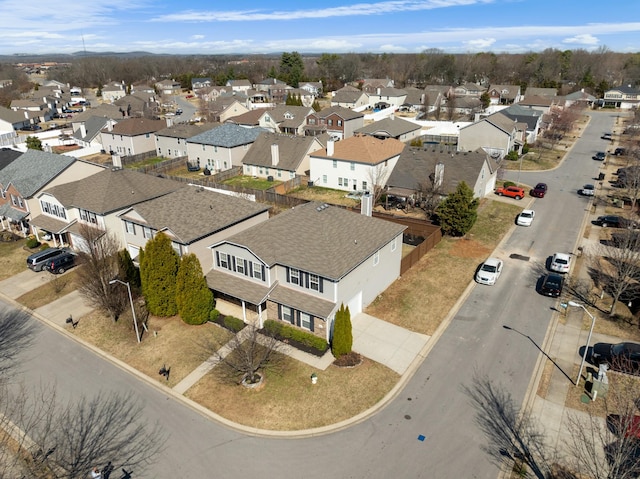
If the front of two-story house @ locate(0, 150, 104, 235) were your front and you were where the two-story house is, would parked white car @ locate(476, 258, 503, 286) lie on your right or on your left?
on your left

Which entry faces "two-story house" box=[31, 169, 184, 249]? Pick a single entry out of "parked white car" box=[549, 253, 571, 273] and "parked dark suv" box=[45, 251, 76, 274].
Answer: the parked dark suv

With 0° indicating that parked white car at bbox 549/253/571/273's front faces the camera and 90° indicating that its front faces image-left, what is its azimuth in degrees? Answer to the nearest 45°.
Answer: approximately 180°

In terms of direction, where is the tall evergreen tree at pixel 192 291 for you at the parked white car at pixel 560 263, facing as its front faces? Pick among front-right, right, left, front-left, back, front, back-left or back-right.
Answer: back-left

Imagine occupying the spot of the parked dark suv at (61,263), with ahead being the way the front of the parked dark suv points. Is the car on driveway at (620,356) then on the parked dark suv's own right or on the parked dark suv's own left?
on the parked dark suv's own right

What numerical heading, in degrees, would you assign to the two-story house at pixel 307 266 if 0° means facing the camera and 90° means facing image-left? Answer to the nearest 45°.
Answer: approximately 45°

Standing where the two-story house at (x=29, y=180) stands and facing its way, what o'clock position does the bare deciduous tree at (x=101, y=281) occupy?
The bare deciduous tree is roughly at 10 o'clock from the two-story house.

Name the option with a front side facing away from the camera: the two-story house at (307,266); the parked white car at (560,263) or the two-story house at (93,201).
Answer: the parked white car

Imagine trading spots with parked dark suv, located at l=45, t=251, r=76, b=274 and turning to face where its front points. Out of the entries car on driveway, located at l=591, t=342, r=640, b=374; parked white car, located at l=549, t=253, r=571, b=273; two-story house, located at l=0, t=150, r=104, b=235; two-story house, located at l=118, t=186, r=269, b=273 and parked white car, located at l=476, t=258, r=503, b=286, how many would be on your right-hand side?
4

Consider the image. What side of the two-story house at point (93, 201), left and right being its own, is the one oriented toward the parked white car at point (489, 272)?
left

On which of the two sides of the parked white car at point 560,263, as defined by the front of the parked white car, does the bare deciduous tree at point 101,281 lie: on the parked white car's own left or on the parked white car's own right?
on the parked white car's own left

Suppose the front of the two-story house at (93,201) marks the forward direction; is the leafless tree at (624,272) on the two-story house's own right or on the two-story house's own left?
on the two-story house's own left

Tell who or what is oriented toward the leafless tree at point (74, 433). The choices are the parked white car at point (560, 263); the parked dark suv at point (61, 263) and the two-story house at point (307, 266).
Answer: the two-story house

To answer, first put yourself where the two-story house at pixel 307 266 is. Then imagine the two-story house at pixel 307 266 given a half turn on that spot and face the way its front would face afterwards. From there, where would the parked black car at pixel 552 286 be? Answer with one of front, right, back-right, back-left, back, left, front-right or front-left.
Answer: front-right

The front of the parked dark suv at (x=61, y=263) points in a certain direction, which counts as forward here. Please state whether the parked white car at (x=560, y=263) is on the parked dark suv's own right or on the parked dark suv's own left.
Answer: on the parked dark suv's own right

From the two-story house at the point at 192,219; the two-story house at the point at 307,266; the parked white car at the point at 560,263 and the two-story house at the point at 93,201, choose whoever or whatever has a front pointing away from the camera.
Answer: the parked white car

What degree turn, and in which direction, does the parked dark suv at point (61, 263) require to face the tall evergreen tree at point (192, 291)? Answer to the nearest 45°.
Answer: approximately 90° to its right

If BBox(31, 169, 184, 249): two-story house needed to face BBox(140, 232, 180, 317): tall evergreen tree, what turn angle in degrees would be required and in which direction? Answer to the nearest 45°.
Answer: approximately 45° to its left
